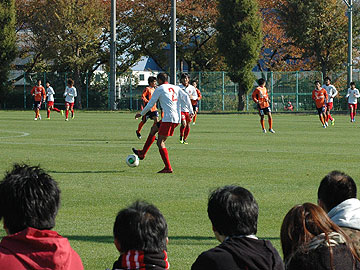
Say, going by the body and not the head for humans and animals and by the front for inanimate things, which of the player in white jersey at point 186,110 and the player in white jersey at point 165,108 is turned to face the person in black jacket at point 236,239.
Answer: the player in white jersey at point 186,110

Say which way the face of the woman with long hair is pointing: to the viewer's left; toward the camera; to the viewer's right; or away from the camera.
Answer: away from the camera

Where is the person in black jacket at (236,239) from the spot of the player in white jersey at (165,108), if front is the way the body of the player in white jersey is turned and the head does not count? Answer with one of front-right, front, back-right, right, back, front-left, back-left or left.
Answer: back-left

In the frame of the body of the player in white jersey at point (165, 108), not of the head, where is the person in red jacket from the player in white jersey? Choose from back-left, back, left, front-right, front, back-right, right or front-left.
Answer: back-left

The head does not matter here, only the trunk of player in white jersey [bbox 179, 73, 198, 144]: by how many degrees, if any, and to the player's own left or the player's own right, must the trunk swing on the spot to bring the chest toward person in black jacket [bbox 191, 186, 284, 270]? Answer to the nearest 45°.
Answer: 0° — they already face them

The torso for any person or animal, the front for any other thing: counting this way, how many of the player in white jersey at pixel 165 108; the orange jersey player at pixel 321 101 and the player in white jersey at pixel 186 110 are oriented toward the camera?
2

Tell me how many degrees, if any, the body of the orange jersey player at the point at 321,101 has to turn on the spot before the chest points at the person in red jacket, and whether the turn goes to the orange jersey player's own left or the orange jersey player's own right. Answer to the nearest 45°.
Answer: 0° — they already face them

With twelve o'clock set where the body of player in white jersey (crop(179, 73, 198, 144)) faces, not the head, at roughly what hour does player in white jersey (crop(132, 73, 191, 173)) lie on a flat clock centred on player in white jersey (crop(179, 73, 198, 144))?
player in white jersey (crop(132, 73, 191, 173)) is roughly at 12 o'clock from player in white jersey (crop(179, 73, 198, 144)).
